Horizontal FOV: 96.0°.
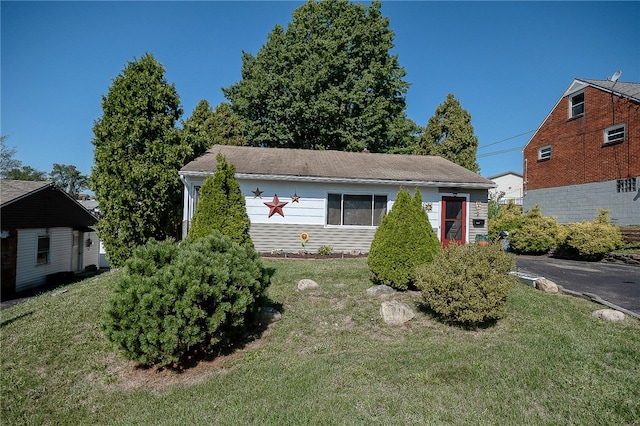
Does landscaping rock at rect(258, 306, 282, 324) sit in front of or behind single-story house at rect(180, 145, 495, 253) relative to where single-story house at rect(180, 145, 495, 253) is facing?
in front

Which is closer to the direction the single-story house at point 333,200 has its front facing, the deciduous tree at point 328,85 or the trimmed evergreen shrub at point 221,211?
the trimmed evergreen shrub

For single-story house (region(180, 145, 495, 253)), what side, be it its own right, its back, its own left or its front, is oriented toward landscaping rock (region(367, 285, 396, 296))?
front

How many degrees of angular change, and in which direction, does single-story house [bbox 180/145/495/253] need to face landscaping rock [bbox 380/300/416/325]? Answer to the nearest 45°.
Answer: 0° — it already faces it

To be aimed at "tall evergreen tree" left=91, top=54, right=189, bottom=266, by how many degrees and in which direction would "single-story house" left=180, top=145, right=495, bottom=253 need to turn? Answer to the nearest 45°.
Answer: approximately 90° to its right

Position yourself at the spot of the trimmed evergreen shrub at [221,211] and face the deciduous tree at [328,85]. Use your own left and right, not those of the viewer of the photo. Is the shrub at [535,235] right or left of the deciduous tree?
right

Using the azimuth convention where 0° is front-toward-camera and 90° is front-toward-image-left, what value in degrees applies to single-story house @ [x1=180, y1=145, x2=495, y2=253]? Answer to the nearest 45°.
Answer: approximately 0°

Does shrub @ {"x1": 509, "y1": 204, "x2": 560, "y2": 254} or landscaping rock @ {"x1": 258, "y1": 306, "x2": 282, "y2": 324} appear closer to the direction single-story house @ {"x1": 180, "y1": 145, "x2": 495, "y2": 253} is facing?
the landscaping rock

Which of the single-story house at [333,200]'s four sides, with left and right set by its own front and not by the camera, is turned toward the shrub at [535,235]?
left

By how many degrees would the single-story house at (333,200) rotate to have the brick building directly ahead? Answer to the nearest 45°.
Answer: approximately 135° to its left

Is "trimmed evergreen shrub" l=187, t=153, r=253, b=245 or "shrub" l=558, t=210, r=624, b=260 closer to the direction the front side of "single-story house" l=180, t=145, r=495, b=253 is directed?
the trimmed evergreen shrub

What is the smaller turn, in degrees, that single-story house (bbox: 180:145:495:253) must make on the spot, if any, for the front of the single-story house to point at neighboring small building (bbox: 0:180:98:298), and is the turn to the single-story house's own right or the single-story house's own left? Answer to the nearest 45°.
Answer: approximately 90° to the single-story house's own right

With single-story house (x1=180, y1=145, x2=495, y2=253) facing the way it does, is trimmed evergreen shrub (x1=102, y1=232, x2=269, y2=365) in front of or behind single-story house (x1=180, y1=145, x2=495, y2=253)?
in front

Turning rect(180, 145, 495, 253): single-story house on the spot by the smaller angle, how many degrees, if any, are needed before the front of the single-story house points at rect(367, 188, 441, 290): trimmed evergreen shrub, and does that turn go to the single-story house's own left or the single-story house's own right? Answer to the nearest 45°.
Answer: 0° — it already faces it
